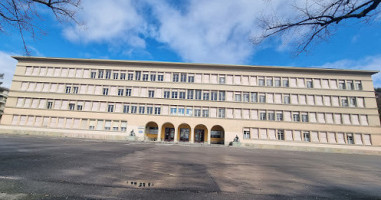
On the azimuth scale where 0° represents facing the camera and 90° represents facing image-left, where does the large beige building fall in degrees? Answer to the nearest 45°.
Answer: approximately 0°
